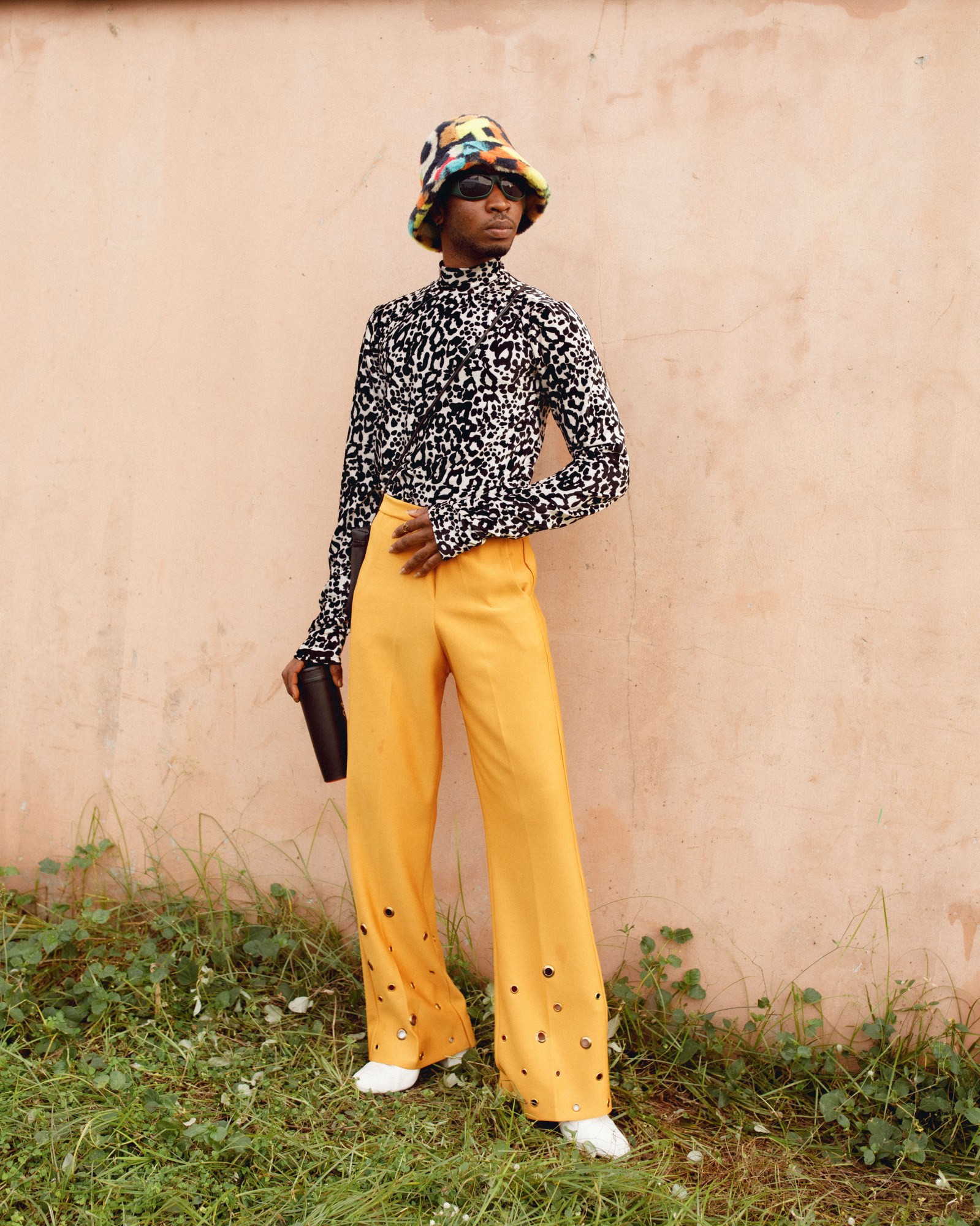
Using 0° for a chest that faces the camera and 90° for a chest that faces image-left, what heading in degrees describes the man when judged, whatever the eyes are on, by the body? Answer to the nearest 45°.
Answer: approximately 0°
